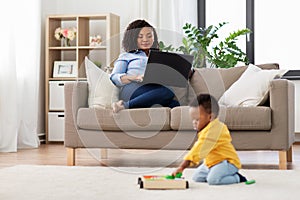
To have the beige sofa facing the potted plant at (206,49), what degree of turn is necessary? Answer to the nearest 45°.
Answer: approximately 180°

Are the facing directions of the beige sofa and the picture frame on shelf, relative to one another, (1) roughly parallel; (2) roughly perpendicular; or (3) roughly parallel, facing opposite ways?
roughly parallel

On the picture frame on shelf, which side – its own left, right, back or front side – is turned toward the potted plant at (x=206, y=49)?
left

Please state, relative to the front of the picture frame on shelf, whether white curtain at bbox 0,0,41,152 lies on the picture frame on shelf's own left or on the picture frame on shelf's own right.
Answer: on the picture frame on shelf's own right

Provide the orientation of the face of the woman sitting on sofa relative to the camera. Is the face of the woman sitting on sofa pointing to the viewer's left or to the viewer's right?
to the viewer's right

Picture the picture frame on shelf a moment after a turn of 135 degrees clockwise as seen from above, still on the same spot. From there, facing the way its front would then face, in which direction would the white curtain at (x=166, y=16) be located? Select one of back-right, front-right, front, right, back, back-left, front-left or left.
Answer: back-right

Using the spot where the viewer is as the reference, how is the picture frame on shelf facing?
facing the viewer

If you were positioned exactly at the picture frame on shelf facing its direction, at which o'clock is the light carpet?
The light carpet is roughly at 12 o'clock from the picture frame on shelf.

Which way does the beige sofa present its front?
toward the camera

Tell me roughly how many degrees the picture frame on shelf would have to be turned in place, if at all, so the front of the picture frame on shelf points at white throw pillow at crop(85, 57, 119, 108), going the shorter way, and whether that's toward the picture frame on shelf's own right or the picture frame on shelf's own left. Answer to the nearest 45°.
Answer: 0° — it already faces it
